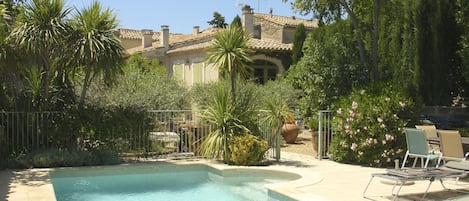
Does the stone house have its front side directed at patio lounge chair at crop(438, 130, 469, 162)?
yes

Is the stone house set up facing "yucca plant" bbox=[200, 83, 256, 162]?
yes

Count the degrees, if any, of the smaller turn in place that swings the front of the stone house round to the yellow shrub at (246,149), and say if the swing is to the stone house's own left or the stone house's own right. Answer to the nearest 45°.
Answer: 0° — it already faces it

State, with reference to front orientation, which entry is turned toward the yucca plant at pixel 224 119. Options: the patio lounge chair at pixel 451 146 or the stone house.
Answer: the stone house

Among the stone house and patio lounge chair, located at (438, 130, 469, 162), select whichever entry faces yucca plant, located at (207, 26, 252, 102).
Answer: the stone house

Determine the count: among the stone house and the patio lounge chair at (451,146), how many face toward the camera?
1

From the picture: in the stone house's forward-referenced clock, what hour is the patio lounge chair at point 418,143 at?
The patio lounge chair is roughly at 12 o'clock from the stone house.

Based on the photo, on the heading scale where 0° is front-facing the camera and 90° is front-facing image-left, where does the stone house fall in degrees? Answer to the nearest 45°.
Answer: approximately 0°
